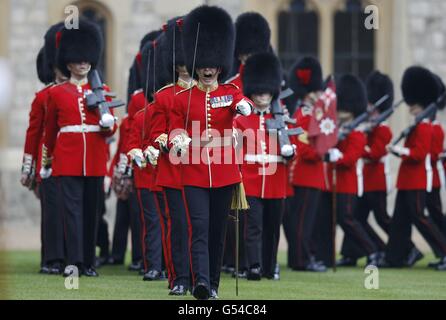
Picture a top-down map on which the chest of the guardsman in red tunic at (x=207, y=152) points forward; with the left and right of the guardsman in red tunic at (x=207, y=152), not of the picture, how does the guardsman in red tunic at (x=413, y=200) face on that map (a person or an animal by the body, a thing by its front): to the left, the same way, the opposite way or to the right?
to the right

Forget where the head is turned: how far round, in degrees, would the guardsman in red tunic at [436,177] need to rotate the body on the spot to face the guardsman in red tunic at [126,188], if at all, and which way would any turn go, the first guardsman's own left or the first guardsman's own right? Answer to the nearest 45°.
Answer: approximately 45° to the first guardsman's own left

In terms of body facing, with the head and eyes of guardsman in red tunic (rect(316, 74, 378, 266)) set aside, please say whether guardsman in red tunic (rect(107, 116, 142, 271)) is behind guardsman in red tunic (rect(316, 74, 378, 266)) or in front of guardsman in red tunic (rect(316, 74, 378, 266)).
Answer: in front

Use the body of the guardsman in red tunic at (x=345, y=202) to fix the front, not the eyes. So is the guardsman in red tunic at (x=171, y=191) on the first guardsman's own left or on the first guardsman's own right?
on the first guardsman's own left

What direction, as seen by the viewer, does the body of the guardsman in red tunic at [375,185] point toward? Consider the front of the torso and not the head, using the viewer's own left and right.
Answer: facing to the left of the viewer

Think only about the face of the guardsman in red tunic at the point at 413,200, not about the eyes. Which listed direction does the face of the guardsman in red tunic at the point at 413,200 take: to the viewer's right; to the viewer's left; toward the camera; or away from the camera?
to the viewer's left

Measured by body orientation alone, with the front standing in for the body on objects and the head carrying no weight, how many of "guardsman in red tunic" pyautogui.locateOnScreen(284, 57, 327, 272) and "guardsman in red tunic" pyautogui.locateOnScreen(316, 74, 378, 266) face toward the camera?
0

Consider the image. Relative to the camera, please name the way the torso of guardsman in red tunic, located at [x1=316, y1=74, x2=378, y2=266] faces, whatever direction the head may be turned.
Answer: to the viewer's left

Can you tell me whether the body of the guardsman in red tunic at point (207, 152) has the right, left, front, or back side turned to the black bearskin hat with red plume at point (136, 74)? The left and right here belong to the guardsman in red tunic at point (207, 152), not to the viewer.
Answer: back
